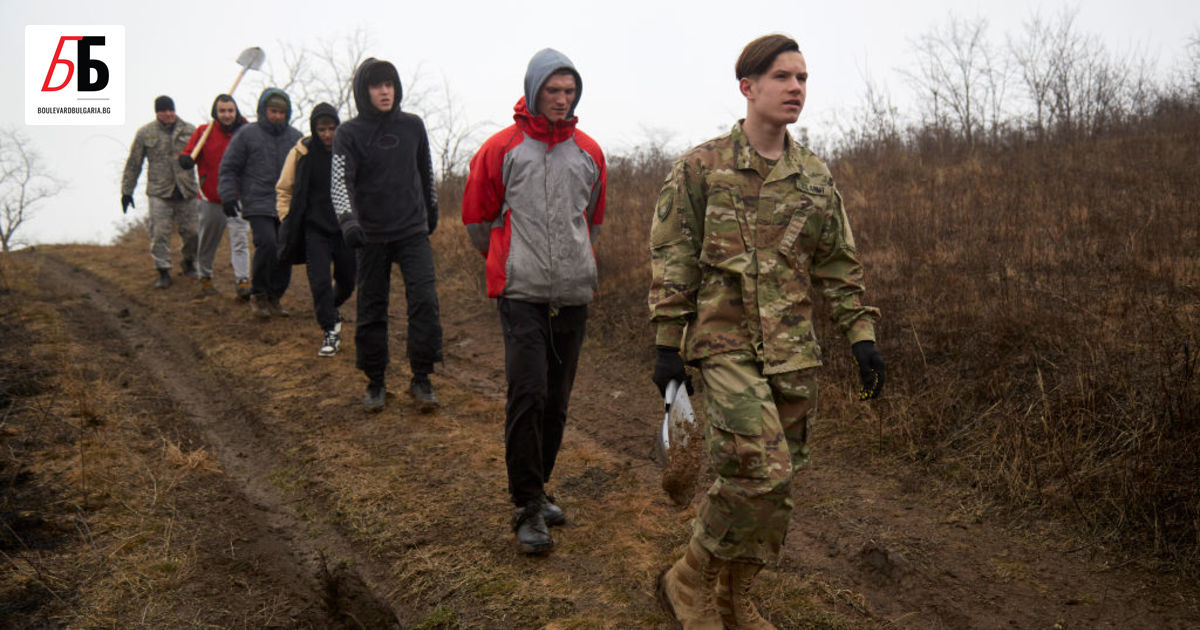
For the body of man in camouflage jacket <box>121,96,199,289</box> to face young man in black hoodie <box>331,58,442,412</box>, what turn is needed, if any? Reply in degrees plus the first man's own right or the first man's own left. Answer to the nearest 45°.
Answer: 0° — they already face them

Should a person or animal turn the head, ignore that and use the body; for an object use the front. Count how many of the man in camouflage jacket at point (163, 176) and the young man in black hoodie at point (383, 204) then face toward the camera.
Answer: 2

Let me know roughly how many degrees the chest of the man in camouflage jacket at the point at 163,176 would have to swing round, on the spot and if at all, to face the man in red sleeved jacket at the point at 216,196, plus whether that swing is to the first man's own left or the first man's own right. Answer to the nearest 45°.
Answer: approximately 45° to the first man's own left

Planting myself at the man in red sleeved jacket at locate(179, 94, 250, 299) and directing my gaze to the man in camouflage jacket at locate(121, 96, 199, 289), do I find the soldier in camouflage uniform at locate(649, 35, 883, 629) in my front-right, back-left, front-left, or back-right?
back-left

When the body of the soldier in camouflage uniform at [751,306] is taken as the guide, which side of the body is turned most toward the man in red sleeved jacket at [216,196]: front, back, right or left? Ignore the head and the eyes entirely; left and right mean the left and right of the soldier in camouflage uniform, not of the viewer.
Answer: back

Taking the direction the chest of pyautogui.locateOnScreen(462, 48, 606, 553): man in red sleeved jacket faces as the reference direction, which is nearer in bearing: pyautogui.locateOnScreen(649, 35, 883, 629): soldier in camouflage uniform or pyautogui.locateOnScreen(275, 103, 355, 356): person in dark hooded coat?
the soldier in camouflage uniform

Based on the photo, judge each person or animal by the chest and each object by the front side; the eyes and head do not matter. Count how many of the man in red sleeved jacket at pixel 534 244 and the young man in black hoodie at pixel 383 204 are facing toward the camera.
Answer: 2
